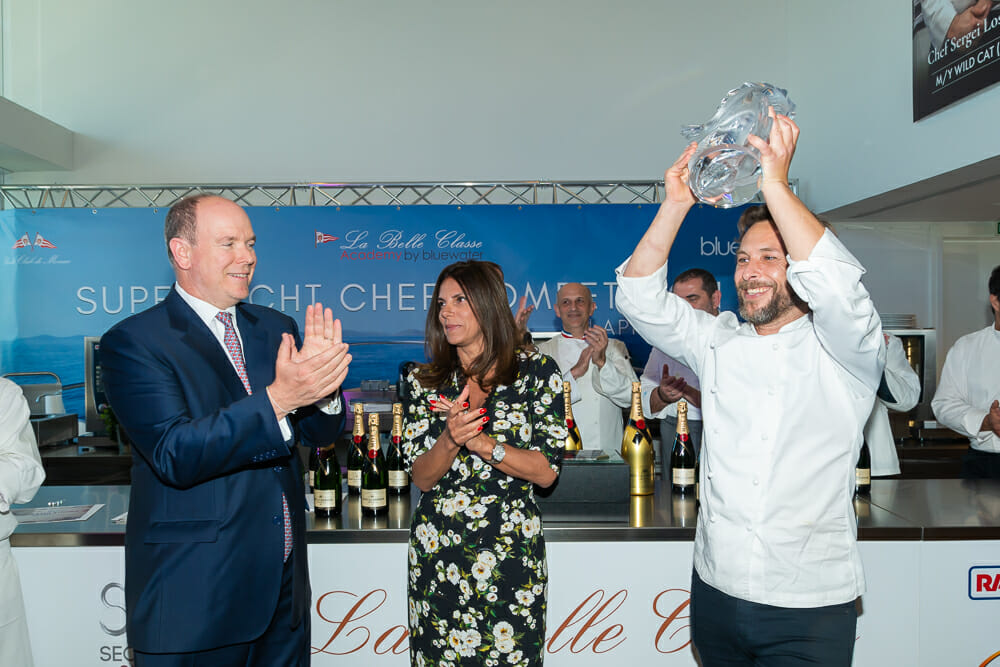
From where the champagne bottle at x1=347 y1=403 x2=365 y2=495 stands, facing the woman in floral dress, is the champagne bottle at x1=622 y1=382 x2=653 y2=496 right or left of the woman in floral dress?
left

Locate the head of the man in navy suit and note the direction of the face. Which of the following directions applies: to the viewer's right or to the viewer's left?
to the viewer's right

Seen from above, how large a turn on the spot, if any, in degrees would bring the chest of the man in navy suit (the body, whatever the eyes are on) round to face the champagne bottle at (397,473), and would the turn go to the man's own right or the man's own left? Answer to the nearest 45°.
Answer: approximately 90° to the man's own left

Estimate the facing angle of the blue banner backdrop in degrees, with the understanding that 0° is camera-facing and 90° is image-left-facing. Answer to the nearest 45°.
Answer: approximately 0°

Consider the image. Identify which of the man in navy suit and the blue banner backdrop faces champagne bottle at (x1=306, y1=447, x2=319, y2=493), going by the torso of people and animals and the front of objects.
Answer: the blue banner backdrop

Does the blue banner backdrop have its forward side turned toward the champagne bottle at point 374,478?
yes

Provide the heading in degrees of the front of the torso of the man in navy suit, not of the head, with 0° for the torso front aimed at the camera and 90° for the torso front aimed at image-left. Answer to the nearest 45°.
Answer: approximately 315°

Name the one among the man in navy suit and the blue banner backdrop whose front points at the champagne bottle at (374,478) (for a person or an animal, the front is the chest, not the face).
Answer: the blue banner backdrop

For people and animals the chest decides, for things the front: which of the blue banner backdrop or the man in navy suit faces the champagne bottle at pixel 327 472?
the blue banner backdrop

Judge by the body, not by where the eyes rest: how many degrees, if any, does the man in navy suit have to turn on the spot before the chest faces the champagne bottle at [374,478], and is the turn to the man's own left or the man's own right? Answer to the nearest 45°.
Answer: approximately 90° to the man's own left

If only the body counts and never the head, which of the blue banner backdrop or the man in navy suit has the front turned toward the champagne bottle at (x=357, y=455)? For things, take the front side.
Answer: the blue banner backdrop
